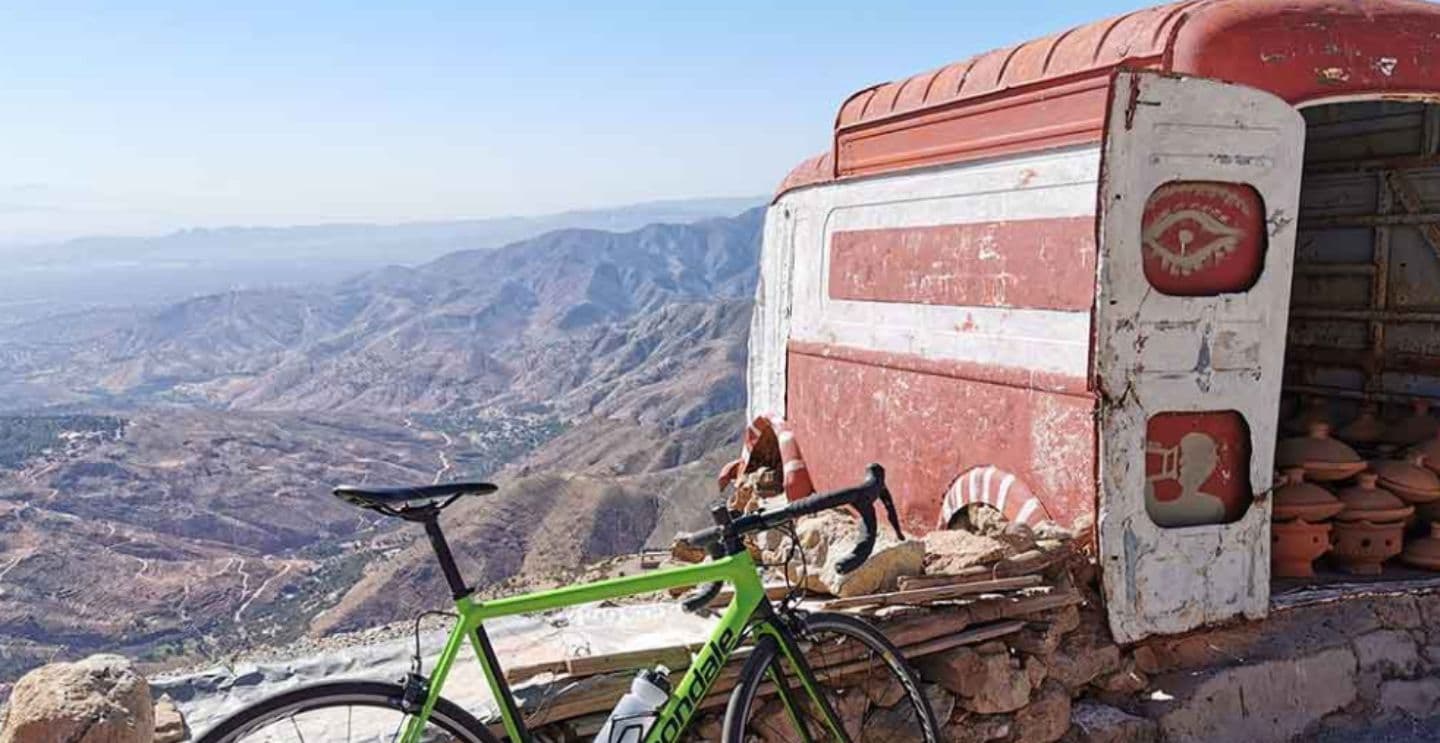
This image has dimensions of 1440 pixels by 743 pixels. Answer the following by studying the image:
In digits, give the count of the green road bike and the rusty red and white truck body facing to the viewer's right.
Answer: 1

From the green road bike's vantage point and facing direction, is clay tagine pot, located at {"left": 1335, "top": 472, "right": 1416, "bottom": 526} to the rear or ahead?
ahead

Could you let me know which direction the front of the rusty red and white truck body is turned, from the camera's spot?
facing away from the viewer and to the left of the viewer

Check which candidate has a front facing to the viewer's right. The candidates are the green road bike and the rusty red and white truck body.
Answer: the green road bike

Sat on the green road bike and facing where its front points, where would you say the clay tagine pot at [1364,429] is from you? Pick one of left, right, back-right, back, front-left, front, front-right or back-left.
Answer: front-left

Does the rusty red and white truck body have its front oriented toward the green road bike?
no

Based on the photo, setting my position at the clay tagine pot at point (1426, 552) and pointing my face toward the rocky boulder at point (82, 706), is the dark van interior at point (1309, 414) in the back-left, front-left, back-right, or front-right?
back-right

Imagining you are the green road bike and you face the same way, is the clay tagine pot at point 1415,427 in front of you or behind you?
in front

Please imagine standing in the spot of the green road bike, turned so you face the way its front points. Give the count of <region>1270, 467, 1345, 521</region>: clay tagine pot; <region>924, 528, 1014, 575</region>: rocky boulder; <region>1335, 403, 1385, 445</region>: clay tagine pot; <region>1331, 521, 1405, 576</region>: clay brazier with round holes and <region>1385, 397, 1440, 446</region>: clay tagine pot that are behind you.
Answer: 0

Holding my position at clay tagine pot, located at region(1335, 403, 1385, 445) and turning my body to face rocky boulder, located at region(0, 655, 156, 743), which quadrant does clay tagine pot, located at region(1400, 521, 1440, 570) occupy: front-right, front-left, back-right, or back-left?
front-left

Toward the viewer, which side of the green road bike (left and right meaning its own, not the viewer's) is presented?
right
